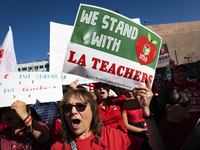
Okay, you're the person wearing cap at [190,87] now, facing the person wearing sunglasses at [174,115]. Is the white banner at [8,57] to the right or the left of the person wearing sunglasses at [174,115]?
right

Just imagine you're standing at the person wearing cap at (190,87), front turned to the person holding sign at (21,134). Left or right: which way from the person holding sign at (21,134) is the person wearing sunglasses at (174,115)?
left

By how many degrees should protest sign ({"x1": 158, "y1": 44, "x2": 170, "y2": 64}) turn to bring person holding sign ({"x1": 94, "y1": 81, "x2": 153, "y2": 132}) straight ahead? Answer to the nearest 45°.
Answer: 0° — it already faces them

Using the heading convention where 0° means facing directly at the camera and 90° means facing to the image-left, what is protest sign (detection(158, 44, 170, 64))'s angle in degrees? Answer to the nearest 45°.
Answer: approximately 0°

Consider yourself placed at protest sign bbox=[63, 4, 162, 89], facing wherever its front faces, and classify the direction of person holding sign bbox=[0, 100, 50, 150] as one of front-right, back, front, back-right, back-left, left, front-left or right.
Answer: right

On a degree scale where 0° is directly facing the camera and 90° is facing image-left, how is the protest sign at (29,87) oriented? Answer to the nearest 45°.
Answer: approximately 0°
